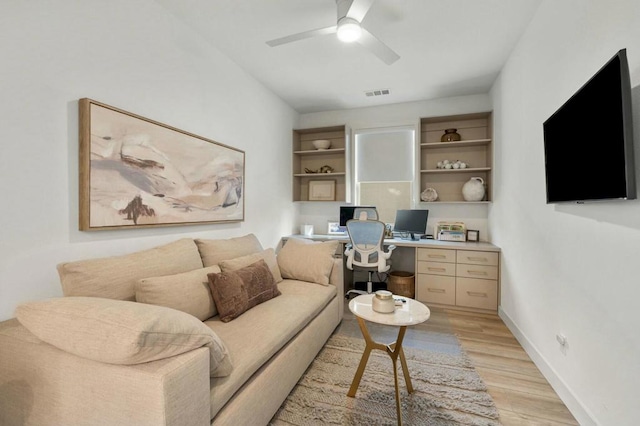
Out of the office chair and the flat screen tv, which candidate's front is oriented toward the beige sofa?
the flat screen tv

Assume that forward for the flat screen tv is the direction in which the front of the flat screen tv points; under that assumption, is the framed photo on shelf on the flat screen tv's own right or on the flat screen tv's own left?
on the flat screen tv's own right

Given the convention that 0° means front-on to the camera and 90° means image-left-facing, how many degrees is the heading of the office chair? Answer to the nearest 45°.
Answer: approximately 180°

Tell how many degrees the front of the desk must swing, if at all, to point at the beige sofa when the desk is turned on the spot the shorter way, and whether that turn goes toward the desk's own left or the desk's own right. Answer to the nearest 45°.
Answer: approximately 45° to the desk's own right

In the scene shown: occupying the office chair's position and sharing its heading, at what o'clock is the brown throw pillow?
The brown throw pillow is roughly at 7 o'clock from the office chair.

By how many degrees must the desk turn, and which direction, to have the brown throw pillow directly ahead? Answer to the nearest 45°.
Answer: approximately 45° to its right

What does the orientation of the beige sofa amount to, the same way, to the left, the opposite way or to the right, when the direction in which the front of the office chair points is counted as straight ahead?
to the right

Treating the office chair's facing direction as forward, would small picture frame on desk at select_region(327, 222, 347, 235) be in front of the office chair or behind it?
in front

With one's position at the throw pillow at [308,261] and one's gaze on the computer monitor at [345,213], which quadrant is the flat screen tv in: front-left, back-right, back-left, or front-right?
back-right

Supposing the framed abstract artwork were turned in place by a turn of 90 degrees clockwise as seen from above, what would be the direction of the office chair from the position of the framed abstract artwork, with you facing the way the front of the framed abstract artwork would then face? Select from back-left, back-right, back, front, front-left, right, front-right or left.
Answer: back-left

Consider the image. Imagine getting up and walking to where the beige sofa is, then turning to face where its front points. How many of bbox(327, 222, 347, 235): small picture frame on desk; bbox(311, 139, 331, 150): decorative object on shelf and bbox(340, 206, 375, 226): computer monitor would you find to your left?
3

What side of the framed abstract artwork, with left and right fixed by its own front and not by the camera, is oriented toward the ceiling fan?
front

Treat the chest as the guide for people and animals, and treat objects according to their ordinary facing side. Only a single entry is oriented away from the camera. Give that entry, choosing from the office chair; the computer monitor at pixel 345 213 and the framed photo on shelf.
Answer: the office chair

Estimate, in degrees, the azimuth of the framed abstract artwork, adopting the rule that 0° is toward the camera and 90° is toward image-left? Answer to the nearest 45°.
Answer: approximately 315°

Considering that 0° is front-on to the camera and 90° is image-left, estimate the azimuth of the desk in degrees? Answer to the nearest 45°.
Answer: approximately 0°

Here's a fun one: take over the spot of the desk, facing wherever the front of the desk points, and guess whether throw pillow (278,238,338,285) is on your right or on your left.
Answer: on your right
